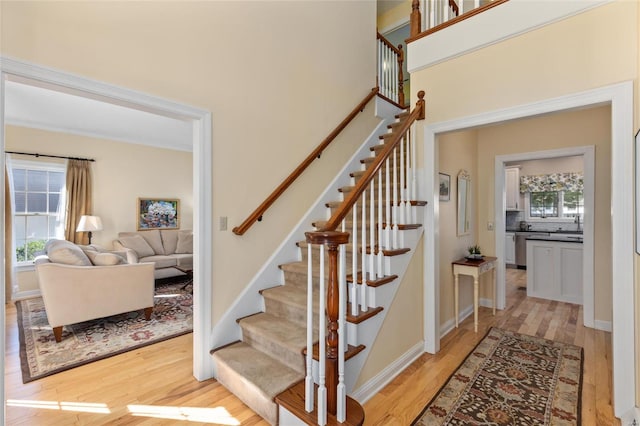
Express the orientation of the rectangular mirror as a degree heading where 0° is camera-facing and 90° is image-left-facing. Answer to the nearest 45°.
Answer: approximately 315°

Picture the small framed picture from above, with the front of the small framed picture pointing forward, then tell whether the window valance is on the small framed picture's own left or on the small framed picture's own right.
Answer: on the small framed picture's own left

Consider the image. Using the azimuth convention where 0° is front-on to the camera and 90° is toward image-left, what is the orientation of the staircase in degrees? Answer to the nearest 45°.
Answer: approximately 45°

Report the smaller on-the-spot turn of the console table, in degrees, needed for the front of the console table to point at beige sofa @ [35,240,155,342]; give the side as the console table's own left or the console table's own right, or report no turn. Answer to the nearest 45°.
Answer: approximately 90° to the console table's own right

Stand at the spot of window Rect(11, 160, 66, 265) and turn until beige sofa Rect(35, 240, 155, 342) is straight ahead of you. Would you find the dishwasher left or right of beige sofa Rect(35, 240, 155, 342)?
left

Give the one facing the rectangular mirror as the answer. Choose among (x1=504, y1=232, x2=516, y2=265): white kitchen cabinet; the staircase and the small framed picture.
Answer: the white kitchen cabinet

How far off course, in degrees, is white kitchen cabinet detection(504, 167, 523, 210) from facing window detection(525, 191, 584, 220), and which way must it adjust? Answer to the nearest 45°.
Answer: approximately 90° to its left

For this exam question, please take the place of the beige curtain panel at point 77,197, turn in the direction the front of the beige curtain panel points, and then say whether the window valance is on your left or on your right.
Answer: on your left

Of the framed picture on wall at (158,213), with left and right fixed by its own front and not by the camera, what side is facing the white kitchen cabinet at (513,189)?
left

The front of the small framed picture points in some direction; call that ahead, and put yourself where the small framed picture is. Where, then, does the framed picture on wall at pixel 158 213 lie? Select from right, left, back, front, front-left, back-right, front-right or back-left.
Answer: back-right
